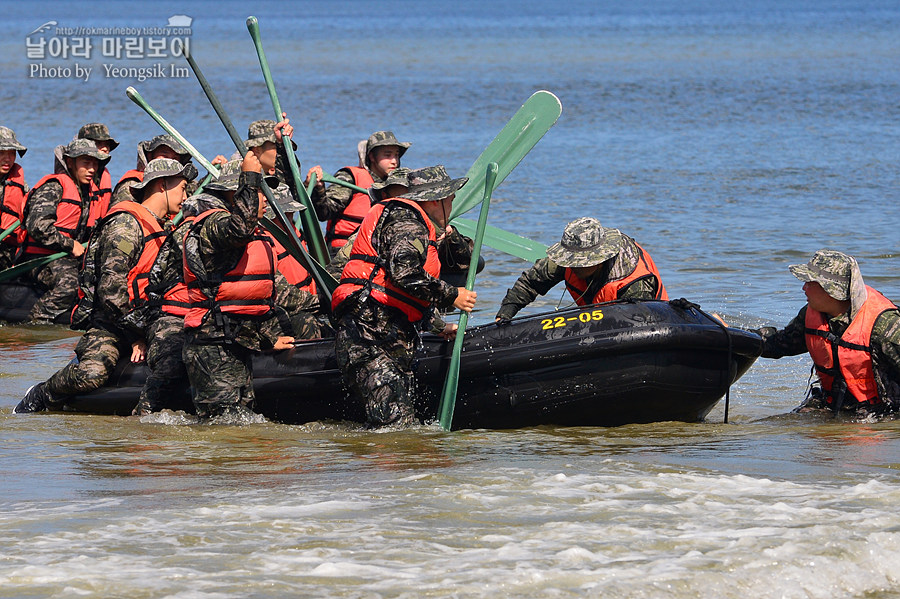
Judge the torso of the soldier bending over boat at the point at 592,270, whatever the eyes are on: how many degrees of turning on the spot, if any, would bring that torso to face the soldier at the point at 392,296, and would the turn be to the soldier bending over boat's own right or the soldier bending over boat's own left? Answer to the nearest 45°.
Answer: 0° — they already face them

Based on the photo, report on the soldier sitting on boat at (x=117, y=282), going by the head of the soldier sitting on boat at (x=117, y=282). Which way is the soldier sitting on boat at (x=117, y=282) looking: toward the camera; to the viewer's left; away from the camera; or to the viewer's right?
to the viewer's right

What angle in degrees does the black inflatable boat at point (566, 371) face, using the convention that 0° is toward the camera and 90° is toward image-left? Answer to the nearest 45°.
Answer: approximately 270°

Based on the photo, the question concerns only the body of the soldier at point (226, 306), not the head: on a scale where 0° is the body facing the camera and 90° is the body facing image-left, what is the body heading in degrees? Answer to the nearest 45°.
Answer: approximately 270°

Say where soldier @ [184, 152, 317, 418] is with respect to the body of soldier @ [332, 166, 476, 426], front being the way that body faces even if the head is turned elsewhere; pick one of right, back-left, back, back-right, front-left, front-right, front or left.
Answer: back

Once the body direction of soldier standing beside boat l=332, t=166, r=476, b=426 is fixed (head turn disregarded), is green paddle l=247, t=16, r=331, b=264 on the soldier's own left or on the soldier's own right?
on the soldier's own left

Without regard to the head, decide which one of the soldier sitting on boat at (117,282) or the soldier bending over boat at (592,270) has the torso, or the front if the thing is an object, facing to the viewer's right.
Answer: the soldier sitting on boat

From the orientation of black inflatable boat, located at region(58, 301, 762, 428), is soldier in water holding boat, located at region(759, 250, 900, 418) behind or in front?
in front

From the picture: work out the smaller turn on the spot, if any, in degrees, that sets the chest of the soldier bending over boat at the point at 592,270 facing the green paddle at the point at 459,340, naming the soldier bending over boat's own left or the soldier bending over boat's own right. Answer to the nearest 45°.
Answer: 0° — they already face it

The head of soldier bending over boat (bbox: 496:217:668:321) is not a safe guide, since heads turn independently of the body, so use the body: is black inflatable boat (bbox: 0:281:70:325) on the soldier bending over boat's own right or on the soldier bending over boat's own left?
on the soldier bending over boat's own right

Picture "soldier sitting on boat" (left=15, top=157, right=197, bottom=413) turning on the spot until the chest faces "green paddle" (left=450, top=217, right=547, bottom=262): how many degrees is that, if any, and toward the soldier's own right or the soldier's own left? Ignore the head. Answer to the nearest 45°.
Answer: approximately 45° to the soldier's own left

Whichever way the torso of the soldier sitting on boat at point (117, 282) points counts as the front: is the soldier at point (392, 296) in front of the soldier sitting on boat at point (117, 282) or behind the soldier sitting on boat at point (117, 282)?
in front
